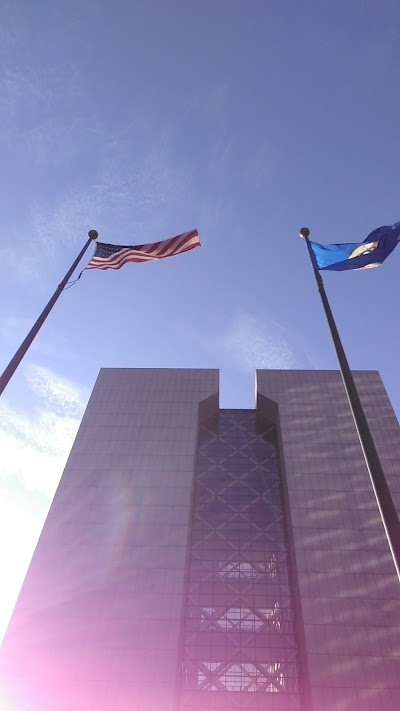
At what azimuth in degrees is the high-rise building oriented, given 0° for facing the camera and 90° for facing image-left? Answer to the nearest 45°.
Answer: approximately 0°

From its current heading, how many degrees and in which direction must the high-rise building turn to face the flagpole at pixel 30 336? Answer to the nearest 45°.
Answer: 0° — it already faces it

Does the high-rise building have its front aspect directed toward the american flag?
yes

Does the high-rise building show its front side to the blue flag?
yes

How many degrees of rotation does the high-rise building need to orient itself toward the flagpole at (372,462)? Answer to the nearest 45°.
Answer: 0° — it already faces it
